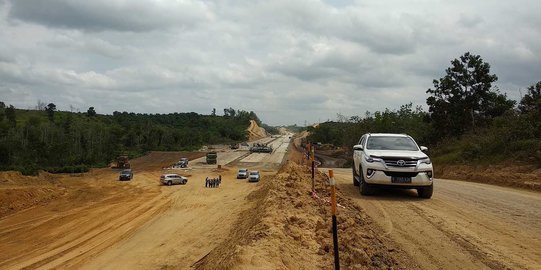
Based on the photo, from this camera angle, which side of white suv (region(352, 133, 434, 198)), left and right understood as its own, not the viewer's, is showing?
front

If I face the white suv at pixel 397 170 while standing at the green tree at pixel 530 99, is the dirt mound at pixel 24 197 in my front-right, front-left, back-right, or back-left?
front-right

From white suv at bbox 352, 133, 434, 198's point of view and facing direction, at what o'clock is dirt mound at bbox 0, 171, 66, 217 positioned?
The dirt mound is roughly at 4 o'clock from the white suv.

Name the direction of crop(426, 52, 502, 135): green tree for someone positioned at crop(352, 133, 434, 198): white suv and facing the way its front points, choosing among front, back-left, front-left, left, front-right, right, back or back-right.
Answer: back

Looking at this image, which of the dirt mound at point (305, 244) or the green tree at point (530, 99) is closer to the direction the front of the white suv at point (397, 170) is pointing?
the dirt mound

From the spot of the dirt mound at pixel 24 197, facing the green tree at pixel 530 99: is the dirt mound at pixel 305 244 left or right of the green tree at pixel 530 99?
right

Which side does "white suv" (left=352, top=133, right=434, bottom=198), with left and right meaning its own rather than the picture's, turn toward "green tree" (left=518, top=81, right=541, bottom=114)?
back

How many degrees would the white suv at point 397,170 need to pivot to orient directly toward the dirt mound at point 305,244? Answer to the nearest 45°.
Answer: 0° — it already faces it
